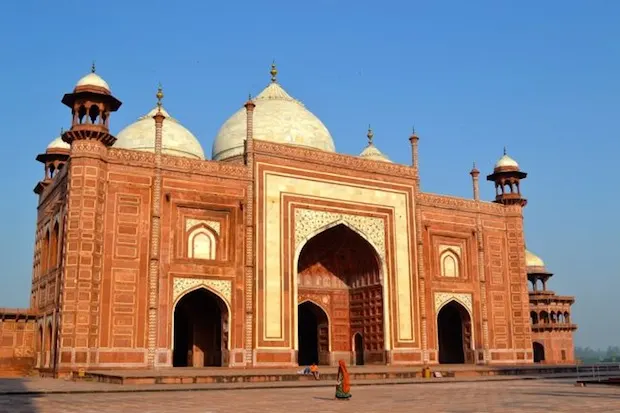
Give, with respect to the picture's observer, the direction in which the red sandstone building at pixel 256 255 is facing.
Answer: facing the viewer and to the right of the viewer

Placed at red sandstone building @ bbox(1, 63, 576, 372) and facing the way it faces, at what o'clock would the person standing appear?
The person standing is roughly at 1 o'clock from the red sandstone building.
